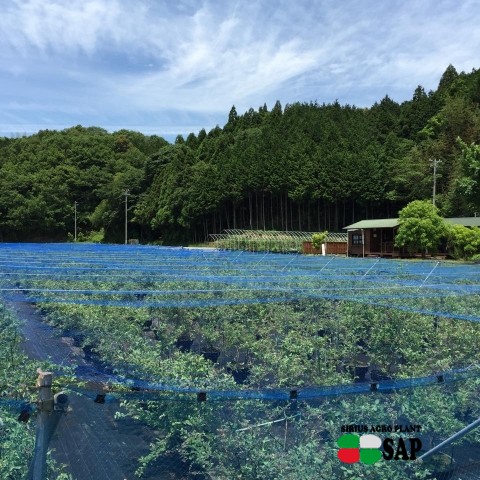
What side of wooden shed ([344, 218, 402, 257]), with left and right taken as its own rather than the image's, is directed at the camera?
front

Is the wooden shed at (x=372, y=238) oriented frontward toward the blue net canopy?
yes

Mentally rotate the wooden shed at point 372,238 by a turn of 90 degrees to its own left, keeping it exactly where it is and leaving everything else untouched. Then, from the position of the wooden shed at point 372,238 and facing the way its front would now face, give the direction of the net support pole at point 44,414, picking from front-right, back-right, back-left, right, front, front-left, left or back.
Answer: right
